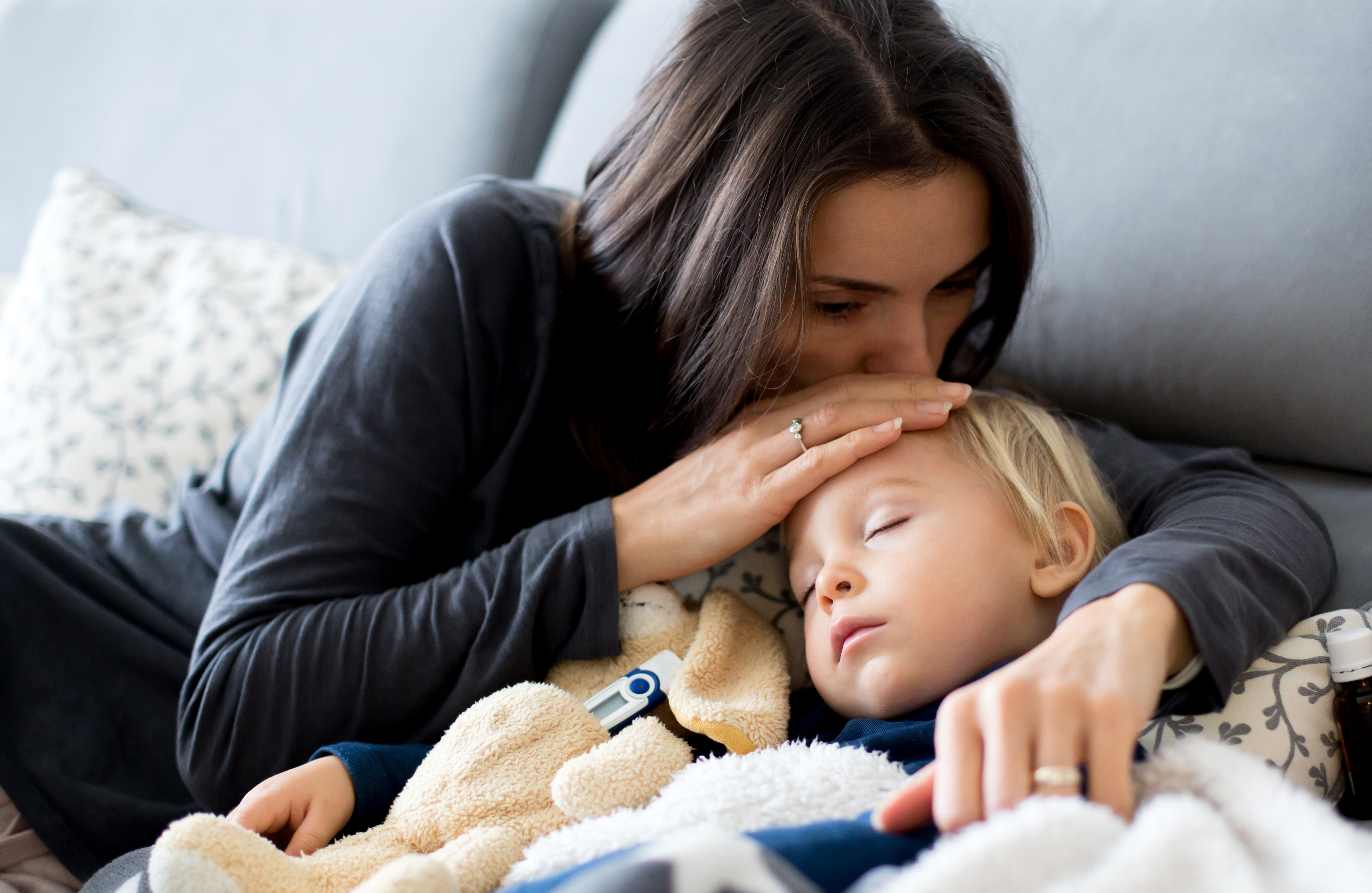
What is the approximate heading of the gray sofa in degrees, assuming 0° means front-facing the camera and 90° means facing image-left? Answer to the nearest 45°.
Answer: approximately 0°
